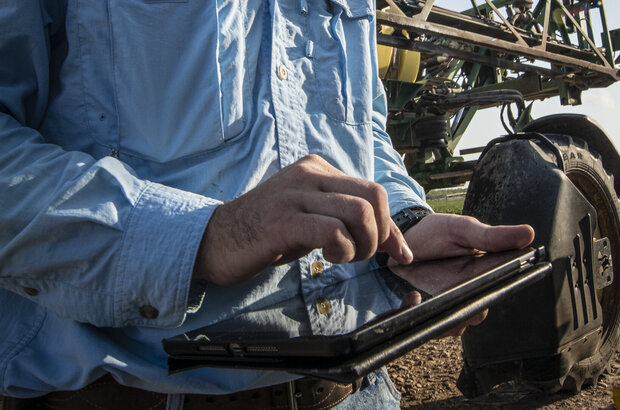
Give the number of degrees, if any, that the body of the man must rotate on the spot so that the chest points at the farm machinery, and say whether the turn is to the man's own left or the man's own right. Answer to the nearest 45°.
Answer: approximately 90° to the man's own left

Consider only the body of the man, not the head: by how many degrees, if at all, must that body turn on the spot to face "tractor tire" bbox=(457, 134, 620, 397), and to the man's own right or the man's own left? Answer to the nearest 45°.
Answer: approximately 90° to the man's own left

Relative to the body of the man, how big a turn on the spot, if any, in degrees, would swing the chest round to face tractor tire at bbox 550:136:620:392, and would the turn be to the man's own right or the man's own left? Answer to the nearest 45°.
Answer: approximately 90° to the man's own left

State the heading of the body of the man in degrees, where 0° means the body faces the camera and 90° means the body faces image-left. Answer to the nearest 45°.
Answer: approximately 315°
